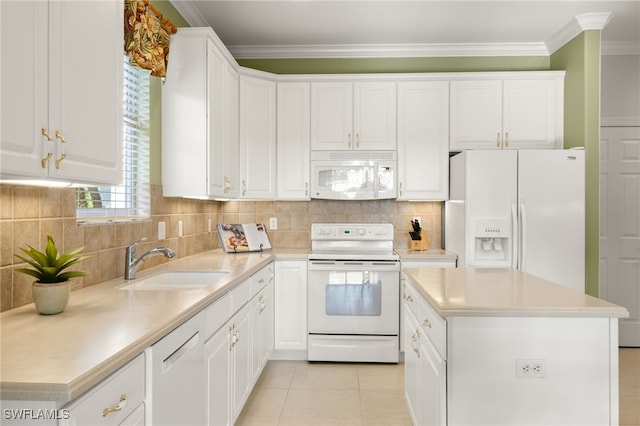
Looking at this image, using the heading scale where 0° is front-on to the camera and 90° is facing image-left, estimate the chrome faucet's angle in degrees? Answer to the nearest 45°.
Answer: approximately 270°

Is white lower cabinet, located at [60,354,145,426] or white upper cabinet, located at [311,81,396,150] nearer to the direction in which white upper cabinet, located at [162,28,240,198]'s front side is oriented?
the white upper cabinet

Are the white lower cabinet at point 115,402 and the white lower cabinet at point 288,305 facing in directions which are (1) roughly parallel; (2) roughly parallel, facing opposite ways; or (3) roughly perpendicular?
roughly perpendicular

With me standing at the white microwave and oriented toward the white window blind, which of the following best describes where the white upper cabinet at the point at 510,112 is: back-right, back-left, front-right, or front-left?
back-left

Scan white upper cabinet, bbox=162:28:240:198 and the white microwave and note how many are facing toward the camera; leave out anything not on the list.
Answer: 1

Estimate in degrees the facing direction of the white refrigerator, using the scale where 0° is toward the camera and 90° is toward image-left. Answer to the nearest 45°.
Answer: approximately 0°

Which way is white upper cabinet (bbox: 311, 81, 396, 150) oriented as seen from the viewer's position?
toward the camera

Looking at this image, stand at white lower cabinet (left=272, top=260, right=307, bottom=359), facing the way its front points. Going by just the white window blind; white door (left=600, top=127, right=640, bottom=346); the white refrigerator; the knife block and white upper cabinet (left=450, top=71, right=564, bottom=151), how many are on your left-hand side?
4

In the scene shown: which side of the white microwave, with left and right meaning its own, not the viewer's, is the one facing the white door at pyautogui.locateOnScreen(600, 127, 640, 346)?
left

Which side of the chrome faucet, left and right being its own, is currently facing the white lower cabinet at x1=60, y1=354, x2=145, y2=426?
right

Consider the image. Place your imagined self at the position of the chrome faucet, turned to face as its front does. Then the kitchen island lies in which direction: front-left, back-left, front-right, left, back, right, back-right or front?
front-right

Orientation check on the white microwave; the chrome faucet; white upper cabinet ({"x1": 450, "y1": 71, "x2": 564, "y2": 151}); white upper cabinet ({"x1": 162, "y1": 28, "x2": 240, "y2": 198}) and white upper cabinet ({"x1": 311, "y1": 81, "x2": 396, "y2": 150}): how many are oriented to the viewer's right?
2

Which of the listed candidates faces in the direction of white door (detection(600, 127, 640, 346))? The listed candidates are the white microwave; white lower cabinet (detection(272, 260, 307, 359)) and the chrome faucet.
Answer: the chrome faucet

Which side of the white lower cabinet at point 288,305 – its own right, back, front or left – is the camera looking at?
front

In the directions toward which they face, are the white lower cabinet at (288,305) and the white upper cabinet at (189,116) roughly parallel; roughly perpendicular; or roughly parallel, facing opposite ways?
roughly perpendicular

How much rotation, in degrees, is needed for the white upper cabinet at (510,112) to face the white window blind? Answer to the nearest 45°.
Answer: approximately 45° to its right

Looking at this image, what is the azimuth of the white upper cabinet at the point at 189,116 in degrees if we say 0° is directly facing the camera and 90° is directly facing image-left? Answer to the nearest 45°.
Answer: approximately 270°
